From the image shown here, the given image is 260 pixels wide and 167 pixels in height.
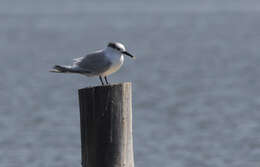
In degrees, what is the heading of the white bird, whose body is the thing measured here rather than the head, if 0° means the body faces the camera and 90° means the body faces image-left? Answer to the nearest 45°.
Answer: approximately 270°
